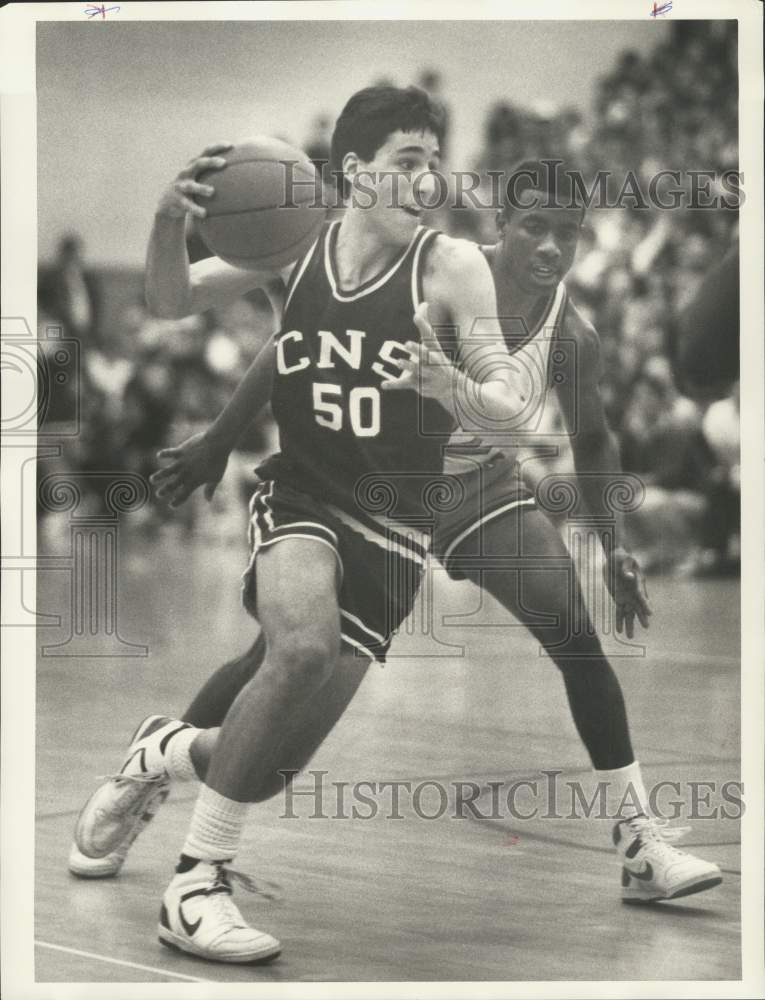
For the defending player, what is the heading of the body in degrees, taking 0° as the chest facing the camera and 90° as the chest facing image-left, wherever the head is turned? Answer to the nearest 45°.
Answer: approximately 0°

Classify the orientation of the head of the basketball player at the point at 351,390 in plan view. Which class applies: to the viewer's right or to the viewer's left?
to the viewer's right
